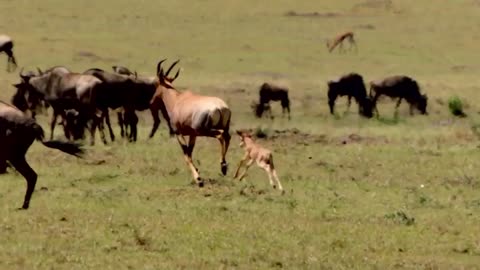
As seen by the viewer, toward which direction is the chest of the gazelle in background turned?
to the viewer's left

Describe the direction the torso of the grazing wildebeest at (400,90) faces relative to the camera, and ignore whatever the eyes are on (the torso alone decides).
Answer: to the viewer's right

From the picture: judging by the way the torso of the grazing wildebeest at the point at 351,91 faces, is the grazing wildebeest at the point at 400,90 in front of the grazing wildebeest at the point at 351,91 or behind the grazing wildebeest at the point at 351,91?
in front

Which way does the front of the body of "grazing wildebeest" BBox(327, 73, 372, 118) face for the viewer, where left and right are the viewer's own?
facing to the right of the viewer

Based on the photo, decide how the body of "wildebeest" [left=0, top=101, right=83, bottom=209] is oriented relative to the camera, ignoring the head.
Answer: to the viewer's left

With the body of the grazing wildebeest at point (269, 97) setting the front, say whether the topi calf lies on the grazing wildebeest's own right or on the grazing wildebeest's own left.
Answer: on the grazing wildebeest's own left

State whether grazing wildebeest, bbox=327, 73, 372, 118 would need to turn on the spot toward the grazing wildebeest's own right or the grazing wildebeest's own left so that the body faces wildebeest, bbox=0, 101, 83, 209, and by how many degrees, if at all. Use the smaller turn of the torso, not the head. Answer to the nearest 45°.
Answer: approximately 90° to the grazing wildebeest's own right

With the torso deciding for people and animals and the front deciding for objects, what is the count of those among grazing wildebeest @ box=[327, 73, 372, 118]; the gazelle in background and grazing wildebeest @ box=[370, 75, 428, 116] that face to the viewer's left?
1

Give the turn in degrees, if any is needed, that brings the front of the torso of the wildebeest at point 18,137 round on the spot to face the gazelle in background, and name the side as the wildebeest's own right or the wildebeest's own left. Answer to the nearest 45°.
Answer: approximately 135° to the wildebeest's own right

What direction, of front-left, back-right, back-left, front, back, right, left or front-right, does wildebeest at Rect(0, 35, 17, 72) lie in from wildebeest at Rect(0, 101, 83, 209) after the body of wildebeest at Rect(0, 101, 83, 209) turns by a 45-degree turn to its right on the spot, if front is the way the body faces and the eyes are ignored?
front-right
